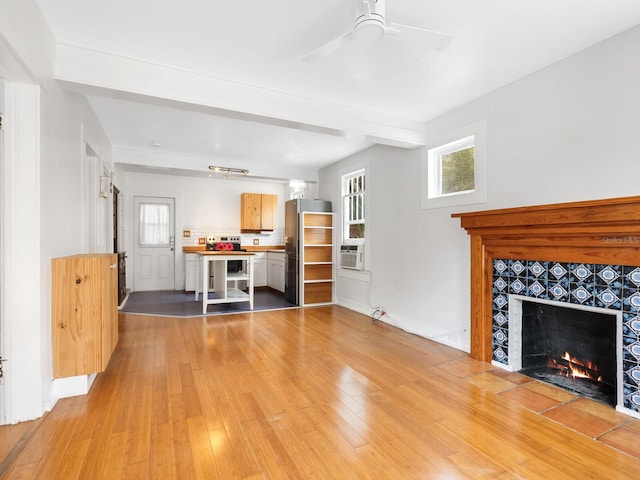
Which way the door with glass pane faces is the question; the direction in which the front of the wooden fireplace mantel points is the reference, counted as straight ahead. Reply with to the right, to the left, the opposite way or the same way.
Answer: to the left

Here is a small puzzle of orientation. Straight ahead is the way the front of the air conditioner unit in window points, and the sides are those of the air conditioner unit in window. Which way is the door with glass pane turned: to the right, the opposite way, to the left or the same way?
to the left

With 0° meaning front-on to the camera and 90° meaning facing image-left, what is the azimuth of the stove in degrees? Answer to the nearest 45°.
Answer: approximately 0°

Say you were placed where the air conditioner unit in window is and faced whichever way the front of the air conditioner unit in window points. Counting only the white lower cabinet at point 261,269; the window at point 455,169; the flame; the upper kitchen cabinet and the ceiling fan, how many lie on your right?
2

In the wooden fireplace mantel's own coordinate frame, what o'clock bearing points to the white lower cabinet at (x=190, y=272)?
The white lower cabinet is roughly at 2 o'clock from the wooden fireplace mantel.

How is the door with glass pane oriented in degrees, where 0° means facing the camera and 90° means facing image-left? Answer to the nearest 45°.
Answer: approximately 0°

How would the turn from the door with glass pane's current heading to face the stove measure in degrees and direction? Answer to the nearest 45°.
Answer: approximately 45° to its left

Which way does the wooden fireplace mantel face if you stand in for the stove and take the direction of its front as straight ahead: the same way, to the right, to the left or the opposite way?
to the right

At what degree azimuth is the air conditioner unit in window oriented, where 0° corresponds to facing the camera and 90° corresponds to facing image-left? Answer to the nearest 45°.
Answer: approximately 45°

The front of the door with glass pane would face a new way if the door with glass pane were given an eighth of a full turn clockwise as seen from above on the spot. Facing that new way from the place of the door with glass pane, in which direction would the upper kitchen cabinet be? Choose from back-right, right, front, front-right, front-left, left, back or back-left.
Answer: back-left

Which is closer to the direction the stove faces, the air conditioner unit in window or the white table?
the white table

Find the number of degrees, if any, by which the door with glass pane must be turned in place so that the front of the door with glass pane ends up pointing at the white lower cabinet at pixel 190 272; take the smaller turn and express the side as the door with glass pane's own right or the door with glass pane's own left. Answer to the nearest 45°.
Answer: approximately 45° to the door with glass pane's own left

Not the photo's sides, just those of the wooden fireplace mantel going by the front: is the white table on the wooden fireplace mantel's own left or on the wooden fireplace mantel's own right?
on the wooden fireplace mantel's own right

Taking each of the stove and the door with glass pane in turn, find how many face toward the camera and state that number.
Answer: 2
